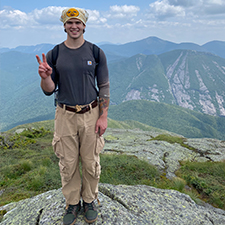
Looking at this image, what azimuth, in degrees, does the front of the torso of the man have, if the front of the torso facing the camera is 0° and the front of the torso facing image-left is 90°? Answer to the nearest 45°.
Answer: approximately 0°
